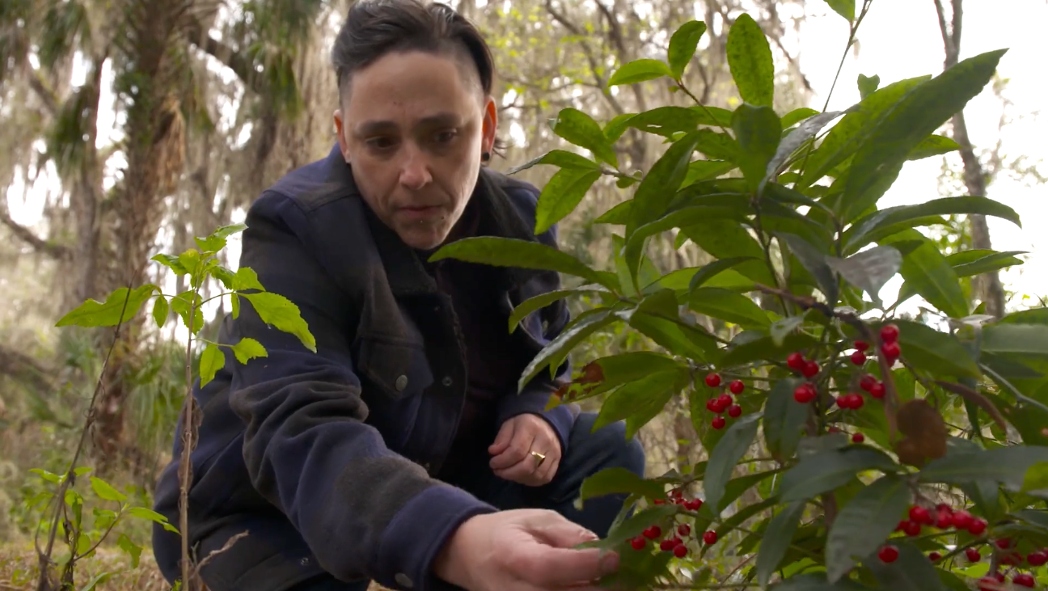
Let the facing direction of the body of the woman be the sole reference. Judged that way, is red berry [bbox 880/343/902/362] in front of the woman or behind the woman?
in front

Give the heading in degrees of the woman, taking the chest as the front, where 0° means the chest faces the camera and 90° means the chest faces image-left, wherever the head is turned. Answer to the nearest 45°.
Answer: approximately 315°
